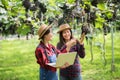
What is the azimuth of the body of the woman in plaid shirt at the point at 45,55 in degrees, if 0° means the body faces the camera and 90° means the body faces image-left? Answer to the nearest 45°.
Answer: approximately 315°

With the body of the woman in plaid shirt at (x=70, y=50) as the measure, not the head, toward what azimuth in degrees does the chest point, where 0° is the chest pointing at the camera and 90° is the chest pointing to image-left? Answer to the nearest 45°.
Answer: approximately 0°

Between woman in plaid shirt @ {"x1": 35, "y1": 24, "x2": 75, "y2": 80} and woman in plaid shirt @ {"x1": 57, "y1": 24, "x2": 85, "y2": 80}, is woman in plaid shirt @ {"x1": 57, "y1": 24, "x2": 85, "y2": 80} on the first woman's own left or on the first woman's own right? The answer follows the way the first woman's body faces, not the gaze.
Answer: on the first woman's own left

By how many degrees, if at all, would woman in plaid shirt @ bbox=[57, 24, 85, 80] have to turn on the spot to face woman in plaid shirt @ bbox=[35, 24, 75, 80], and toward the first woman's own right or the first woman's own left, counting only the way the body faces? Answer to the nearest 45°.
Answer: approximately 45° to the first woman's own right
